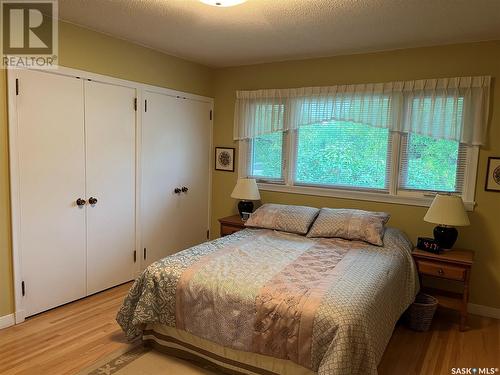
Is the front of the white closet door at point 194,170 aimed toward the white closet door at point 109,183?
no

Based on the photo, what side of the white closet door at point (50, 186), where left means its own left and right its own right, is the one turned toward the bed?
front

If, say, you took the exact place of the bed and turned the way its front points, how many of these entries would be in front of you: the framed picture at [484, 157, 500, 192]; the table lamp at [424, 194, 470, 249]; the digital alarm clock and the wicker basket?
0

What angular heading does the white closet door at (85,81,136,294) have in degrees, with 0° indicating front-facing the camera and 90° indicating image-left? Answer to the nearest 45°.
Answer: approximately 315°

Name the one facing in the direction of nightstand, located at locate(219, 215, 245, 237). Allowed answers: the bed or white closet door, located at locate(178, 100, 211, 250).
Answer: the white closet door

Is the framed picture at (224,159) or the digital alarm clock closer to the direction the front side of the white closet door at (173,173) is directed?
the digital alarm clock

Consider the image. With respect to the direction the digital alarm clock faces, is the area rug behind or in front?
in front

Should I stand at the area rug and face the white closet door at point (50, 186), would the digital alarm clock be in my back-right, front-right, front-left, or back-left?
back-right

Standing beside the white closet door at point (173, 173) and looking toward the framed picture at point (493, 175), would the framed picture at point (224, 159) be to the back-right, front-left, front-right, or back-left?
front-left

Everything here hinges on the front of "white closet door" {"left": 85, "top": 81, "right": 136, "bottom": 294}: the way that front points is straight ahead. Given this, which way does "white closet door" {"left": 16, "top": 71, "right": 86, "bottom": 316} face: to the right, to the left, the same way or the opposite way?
the same way

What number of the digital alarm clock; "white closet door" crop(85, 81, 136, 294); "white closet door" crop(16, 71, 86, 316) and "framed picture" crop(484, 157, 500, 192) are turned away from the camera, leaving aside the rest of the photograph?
0

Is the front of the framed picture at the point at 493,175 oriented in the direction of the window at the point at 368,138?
no

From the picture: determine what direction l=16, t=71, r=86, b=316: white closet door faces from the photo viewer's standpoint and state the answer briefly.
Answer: facing the viewer and to the right of the viewer

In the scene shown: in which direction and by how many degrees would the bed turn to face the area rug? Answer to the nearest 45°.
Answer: approximately 45° to its right

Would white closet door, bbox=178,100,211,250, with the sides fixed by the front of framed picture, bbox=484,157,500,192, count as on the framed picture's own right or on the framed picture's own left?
on the framed picture's own right

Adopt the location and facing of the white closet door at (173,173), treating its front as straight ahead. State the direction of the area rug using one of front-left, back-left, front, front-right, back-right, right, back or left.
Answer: front-right

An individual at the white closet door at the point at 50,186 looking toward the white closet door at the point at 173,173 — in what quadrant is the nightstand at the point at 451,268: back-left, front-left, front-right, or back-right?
front-right

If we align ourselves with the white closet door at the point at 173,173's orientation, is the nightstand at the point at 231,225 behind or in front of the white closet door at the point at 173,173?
in front

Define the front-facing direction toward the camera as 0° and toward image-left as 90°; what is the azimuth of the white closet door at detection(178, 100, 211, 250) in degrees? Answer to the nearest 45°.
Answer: approximately 315°

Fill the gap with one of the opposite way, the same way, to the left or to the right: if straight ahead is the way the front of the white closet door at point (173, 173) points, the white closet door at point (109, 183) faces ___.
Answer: the same way
